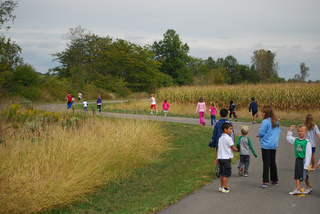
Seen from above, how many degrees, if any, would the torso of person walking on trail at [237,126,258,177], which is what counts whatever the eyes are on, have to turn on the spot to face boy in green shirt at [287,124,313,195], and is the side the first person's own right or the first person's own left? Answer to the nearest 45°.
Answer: approximately 135° to the first person's own right

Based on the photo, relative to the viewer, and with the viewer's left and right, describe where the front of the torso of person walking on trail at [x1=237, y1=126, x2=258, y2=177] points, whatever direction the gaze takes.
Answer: facing away from the viewer

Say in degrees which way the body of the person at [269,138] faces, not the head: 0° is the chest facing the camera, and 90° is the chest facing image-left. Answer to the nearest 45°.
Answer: approximately 135°

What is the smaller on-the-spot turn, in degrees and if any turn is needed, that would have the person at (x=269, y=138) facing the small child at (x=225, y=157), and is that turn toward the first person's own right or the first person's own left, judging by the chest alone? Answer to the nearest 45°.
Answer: approximately 90° to the first person's own left

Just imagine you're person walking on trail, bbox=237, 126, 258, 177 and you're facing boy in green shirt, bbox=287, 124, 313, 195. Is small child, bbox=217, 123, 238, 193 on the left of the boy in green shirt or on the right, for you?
right

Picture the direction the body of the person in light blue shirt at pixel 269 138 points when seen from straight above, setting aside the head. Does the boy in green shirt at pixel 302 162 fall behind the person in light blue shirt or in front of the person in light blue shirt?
behind

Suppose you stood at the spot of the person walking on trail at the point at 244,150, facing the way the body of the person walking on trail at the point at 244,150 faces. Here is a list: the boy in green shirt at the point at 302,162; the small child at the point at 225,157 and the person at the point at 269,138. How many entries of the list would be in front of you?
0

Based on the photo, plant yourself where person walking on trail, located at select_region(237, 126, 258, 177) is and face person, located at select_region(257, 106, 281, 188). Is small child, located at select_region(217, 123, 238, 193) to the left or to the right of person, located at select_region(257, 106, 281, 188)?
right

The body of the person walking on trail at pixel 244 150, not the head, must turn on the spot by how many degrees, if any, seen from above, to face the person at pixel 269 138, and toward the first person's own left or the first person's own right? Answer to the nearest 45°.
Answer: approximately 135° to the first person's own right

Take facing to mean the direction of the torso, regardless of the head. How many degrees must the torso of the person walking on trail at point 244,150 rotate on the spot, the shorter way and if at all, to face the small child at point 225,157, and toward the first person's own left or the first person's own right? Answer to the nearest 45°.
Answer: approximately 180°

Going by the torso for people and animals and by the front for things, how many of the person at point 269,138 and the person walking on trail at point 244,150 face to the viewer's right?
0
